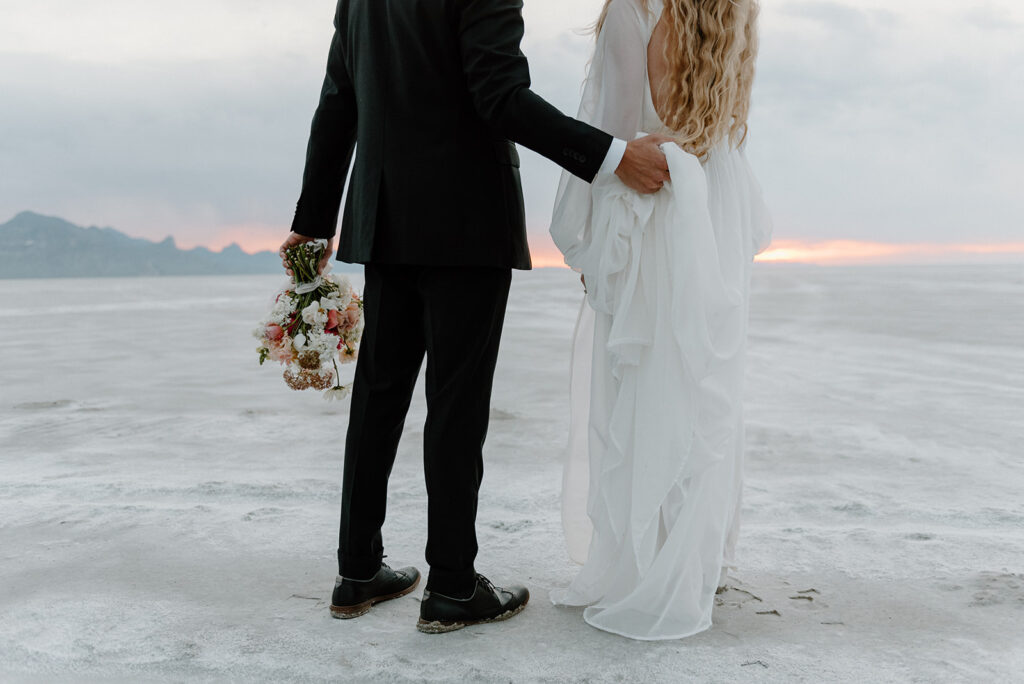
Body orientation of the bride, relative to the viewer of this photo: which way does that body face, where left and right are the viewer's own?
facing away from the viewer and to the left of the viewer

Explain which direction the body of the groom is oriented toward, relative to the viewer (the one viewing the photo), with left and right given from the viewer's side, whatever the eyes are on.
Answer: facing away from the viewer and to the right of the viewer

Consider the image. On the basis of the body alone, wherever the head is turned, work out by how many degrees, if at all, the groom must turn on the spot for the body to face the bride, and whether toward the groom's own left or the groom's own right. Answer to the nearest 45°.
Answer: approximately 45° to the groom's own right

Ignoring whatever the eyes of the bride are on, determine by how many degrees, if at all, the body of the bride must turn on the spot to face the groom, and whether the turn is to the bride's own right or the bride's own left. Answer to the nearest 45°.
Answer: approximately 45° to the bride's own left
